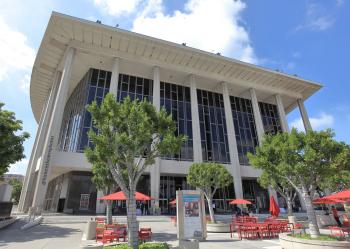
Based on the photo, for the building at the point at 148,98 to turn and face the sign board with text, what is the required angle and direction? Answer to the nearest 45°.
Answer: approximately 45° to its right

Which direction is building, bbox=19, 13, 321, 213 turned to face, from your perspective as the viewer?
facing the viewer and to the right of the viewer

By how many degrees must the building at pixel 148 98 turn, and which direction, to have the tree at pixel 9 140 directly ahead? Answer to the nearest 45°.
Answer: approximately 90° to its right
